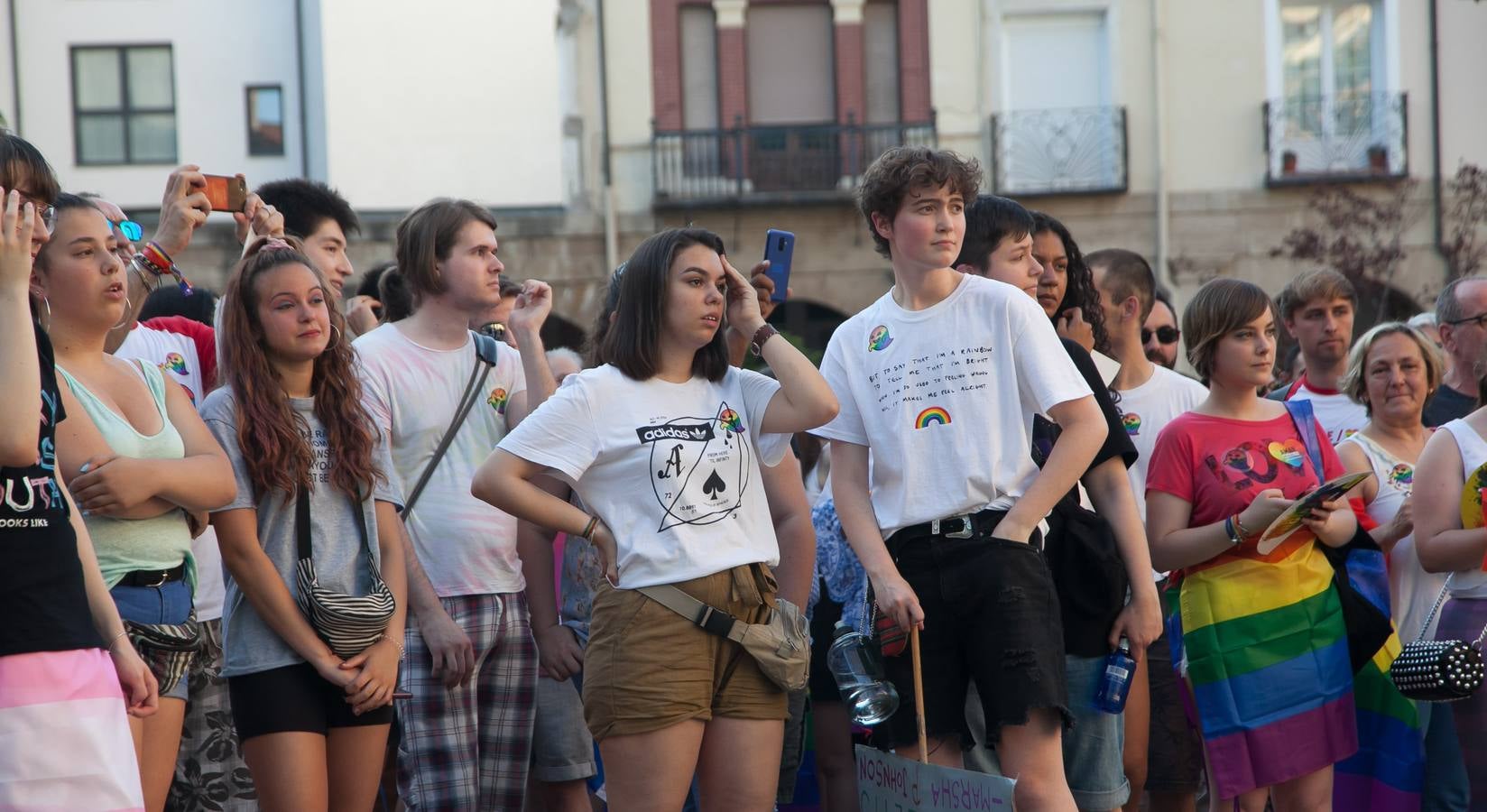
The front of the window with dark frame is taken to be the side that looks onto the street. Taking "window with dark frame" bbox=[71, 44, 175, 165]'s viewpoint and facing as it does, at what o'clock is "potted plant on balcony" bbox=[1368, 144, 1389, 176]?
The potted plant on balcony is roughly at 10 o'clock from the window with dark frame.

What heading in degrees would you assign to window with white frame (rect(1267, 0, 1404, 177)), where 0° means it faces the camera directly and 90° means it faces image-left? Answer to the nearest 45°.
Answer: approximately 0°

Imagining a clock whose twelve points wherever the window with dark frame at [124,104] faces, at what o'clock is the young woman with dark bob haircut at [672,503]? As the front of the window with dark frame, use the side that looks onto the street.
The young woman with dark bob haircut is roughly at 12 o'clock from the window with dark frame.

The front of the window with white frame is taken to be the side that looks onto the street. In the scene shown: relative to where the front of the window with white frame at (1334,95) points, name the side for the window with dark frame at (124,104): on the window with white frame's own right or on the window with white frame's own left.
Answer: on the window with white frame's own right

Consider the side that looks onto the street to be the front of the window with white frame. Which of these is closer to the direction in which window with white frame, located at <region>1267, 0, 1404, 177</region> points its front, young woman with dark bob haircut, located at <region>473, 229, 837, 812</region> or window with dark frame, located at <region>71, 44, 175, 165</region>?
the young woman with dark bob haircut

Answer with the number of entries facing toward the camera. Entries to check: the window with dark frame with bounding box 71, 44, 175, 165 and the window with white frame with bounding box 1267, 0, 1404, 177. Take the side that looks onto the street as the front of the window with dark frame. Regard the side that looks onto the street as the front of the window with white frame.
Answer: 2

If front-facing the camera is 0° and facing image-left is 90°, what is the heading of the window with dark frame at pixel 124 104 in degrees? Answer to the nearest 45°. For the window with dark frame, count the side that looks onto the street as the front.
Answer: approximately 0°

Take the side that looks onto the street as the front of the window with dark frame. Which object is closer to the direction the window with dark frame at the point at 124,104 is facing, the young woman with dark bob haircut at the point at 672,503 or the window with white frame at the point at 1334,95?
the young woman with dark bob haircut

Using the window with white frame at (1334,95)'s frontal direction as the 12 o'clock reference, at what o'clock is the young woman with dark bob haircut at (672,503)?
The young woman with dark bob haircut is roughly at 12 o'clock from the window with white frame.
